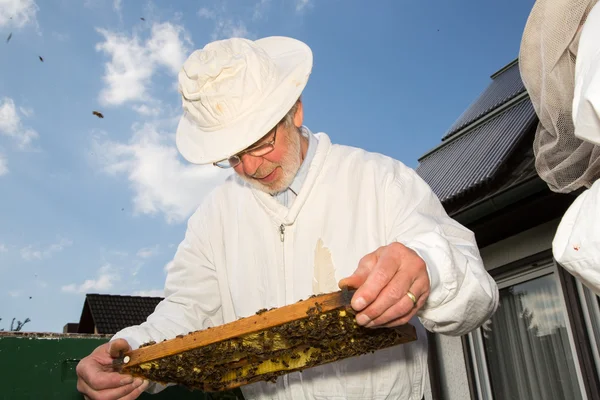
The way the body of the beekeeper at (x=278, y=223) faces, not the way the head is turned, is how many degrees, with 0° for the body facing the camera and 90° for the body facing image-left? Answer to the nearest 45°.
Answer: approximately 45°

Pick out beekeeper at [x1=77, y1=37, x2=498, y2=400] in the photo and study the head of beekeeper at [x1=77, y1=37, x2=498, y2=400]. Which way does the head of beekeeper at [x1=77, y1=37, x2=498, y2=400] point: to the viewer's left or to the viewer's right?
to the viewer's left

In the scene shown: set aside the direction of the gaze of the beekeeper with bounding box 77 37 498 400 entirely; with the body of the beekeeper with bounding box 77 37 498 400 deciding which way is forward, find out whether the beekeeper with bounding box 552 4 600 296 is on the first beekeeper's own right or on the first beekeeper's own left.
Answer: on the first beekeeper's own left

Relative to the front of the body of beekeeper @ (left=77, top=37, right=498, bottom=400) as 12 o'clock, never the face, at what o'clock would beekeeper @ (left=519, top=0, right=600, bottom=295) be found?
beekeeper @ (left=519, top=0, right=600, bottom=295) is roughly at 9 o'clock from beekeeper @ (left=77, top=37, right=498, bottom=400).
